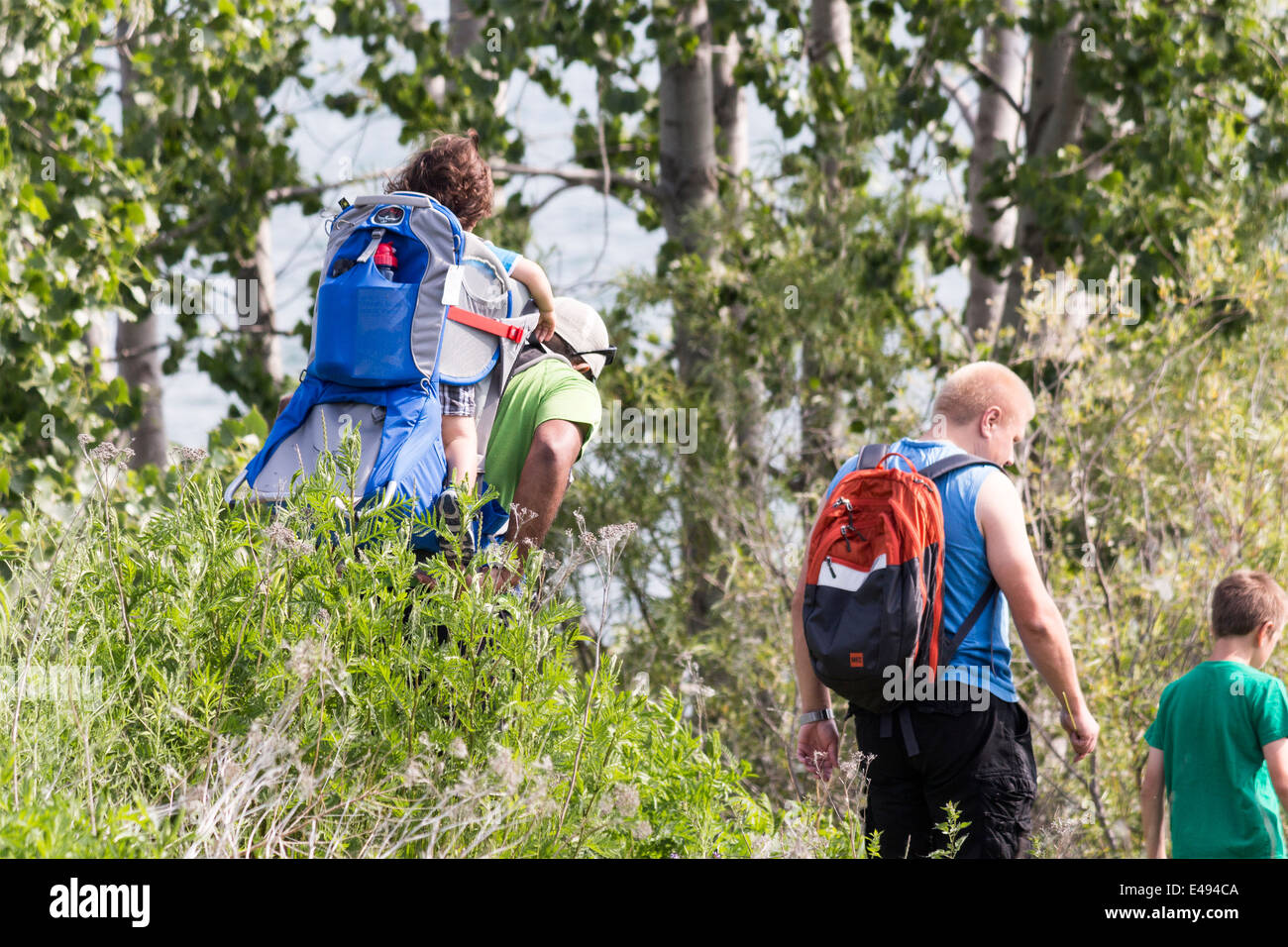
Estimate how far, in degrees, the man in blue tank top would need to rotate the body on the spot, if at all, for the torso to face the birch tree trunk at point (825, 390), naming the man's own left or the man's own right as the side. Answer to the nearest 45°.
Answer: approximately 45° to the man's own left

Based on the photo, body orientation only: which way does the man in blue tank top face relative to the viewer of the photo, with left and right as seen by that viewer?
facing away from the viewer and to the right of the viewer

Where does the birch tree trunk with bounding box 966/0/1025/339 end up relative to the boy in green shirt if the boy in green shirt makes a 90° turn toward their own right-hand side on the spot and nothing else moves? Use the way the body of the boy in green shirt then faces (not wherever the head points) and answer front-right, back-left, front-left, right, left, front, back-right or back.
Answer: back-left

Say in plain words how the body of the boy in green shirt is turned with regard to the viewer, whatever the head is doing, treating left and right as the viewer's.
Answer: facing away from the viewer and to the right of the viewer

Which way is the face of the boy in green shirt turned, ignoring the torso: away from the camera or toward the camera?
away from the camera

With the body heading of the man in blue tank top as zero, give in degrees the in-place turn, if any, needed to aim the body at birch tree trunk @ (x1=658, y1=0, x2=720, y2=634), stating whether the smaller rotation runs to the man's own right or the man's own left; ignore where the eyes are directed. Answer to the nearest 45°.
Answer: approximately 45° to the man's own left

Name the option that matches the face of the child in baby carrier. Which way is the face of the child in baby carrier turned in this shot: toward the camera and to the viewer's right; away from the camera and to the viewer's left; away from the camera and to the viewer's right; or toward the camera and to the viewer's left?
away from the camera and to the viewer's right

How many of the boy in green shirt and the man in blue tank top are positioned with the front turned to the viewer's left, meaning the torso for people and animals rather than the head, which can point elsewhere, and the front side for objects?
0

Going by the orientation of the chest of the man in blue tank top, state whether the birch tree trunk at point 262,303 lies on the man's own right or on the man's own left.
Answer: on the man's own left

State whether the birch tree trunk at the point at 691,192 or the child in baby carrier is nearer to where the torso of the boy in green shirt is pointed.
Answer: the birch tree trunk
